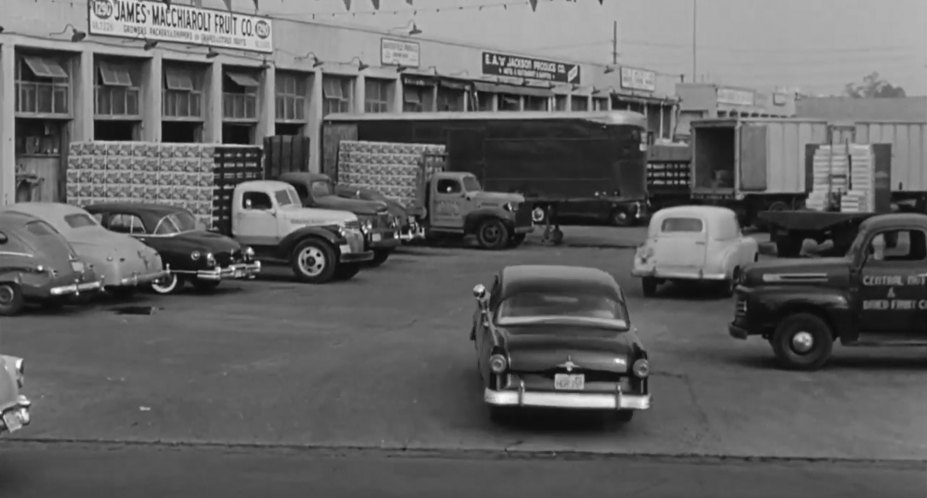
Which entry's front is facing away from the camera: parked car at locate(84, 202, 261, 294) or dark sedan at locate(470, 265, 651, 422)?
the dark sedan

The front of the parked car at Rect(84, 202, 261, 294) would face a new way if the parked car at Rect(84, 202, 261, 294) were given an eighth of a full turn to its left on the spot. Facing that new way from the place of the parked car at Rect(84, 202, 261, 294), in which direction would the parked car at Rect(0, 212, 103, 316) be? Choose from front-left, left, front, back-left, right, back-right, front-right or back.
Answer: back-right

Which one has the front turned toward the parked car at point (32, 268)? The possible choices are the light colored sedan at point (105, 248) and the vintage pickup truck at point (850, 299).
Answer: the vintage pickup truck

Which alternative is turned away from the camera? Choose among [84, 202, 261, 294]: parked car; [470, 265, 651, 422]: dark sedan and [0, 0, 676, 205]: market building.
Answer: the dark sedan

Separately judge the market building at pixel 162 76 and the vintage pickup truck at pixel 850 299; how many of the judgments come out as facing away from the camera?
0

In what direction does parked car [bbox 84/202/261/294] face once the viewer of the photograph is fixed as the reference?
facing the viewer and to the right of the viewer

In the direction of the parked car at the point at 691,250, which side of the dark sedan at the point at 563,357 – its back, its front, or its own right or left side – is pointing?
front

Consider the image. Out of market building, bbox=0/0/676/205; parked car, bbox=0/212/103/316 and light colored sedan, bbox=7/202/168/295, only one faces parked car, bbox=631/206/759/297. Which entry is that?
the market building

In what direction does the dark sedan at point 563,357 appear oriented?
away from the camera

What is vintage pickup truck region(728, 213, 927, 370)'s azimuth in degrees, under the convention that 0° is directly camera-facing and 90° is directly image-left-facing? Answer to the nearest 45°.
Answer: approximately 90°

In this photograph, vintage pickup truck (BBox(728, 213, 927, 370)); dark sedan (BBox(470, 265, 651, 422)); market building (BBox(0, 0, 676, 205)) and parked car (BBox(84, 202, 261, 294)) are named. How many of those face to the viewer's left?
1

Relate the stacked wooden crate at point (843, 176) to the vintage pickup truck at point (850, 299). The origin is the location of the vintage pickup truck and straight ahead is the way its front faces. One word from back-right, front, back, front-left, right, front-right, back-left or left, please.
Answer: right
